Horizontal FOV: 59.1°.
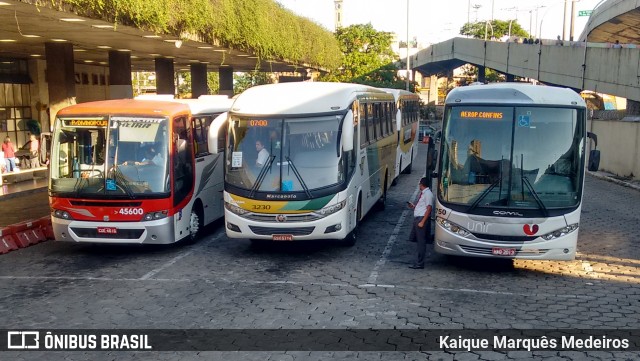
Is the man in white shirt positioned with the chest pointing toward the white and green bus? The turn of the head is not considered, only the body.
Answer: yes

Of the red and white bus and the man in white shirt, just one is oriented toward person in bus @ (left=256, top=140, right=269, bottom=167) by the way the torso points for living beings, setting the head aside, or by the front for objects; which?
the man in white shirt

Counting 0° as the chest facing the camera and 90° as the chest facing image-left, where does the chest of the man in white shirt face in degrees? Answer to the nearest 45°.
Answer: approximately 90°

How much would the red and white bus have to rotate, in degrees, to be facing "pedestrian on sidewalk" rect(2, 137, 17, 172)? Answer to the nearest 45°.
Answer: approximately 135° to its right

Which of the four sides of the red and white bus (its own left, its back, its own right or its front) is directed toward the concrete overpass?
back

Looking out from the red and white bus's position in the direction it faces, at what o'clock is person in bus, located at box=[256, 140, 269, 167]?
The person in bus is roughly at 10 o'clock from the red and white bus.

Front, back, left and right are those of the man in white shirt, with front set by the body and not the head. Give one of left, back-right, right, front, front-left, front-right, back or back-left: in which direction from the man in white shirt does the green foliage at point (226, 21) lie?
front-right

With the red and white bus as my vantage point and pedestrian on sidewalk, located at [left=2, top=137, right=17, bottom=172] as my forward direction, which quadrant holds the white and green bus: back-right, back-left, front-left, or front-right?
back-right

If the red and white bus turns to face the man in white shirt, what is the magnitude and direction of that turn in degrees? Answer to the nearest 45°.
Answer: approximately 90° to its left

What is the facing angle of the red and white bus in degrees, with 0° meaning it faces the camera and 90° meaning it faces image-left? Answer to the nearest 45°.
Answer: approximately 45°

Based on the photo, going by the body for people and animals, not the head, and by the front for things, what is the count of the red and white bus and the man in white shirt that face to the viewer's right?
0

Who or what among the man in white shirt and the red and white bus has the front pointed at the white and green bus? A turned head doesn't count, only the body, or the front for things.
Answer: the man in white shirt

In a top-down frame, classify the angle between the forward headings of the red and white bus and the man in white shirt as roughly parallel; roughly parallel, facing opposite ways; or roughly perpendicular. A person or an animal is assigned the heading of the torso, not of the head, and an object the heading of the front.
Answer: roughly perpendicular

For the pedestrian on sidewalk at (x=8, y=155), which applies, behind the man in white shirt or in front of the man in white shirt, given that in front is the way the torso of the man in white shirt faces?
in front
